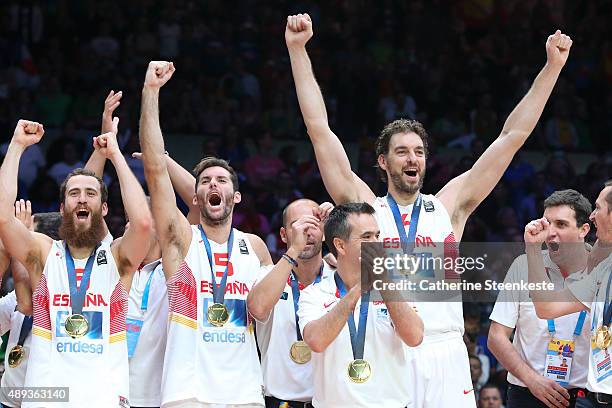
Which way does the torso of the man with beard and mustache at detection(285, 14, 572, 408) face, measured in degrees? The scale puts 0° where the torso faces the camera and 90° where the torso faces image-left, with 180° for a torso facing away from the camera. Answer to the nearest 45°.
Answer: approximately 0°

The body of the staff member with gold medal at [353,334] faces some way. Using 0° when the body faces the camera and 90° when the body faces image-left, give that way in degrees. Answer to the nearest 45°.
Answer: approximately 315°

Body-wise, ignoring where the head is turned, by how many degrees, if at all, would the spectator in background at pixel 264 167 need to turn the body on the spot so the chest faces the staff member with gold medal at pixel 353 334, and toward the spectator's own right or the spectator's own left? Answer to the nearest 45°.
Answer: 0° — they already face them

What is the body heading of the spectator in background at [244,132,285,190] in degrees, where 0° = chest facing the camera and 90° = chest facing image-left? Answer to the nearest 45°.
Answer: approximately 0°

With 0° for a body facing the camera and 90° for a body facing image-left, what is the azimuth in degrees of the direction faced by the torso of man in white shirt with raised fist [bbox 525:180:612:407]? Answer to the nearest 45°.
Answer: approximately 45°

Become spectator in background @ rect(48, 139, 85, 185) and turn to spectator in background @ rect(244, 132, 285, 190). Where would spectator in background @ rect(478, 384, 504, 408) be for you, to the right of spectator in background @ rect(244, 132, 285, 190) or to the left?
right

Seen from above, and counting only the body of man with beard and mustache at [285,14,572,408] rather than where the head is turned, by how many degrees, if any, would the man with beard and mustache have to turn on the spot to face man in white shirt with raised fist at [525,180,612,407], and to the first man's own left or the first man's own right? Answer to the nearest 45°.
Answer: approximately 90° to the first man's own left

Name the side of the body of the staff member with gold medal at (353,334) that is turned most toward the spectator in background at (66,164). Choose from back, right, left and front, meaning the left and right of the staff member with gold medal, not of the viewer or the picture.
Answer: back
